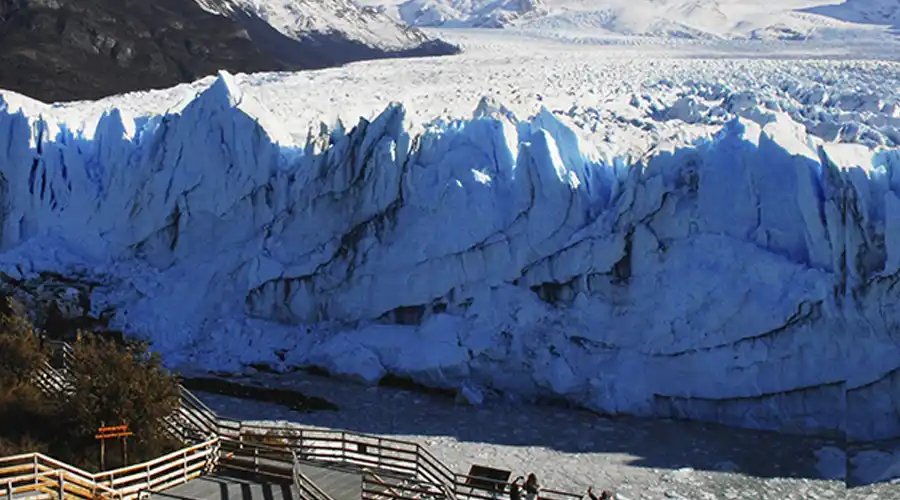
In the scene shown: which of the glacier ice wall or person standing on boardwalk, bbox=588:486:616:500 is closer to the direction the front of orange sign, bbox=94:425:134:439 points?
the person standing on boardwalk

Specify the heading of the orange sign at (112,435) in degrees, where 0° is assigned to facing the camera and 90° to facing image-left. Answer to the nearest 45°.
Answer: approximately 0°

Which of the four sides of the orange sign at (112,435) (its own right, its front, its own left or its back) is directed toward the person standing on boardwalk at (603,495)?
left

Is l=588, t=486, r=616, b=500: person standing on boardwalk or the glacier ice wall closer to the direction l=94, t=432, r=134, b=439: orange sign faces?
the person standing on boardwalk

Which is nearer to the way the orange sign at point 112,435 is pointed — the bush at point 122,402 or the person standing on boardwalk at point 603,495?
the person standing on boardwalk

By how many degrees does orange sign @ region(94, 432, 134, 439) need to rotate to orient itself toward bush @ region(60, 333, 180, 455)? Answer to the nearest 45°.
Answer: approximately 180°

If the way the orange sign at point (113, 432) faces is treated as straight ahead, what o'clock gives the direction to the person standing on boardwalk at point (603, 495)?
The person standing on boardwalk is roughly at 9 o'clock from the orange sign.

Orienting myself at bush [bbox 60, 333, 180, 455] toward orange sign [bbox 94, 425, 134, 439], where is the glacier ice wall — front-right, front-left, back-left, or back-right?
back-left
